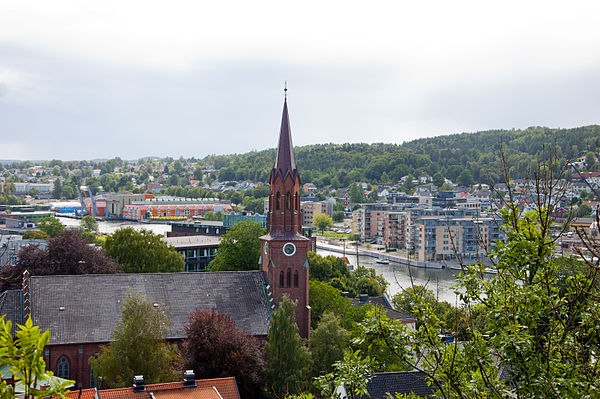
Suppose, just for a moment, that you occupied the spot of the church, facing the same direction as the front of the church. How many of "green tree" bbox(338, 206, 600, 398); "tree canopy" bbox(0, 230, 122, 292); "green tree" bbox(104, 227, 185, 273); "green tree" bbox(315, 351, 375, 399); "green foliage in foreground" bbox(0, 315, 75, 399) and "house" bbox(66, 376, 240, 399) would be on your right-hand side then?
4

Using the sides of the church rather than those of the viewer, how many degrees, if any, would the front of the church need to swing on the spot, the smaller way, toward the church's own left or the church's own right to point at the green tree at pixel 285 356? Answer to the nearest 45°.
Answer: approximately 45° to the church's own right

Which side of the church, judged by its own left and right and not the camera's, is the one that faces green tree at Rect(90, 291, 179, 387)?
right

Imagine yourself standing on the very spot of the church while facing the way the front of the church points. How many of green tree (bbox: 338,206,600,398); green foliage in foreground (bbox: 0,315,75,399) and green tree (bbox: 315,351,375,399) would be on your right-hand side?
3

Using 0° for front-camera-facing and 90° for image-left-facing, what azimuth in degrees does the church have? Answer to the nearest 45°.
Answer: approximately 270°

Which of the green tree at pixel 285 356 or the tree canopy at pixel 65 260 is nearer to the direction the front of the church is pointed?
the green tree

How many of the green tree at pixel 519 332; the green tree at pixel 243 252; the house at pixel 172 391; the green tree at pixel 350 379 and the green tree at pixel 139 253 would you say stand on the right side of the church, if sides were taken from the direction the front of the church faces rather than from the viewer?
3

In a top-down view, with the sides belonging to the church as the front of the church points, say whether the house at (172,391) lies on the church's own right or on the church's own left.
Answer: on the church's own right

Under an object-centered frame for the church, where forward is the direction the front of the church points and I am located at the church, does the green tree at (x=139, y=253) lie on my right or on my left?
on my left

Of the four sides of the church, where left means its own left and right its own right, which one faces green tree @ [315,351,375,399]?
right

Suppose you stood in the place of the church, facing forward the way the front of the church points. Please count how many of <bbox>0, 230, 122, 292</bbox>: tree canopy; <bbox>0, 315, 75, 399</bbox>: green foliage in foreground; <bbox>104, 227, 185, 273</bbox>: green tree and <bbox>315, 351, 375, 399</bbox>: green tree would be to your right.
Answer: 2

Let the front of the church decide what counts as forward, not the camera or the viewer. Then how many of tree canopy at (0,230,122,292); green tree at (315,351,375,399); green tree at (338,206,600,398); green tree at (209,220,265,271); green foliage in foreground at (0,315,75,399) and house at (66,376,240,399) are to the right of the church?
4

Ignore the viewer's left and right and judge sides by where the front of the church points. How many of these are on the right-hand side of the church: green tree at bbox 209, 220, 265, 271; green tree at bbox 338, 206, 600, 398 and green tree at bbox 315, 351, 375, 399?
2
